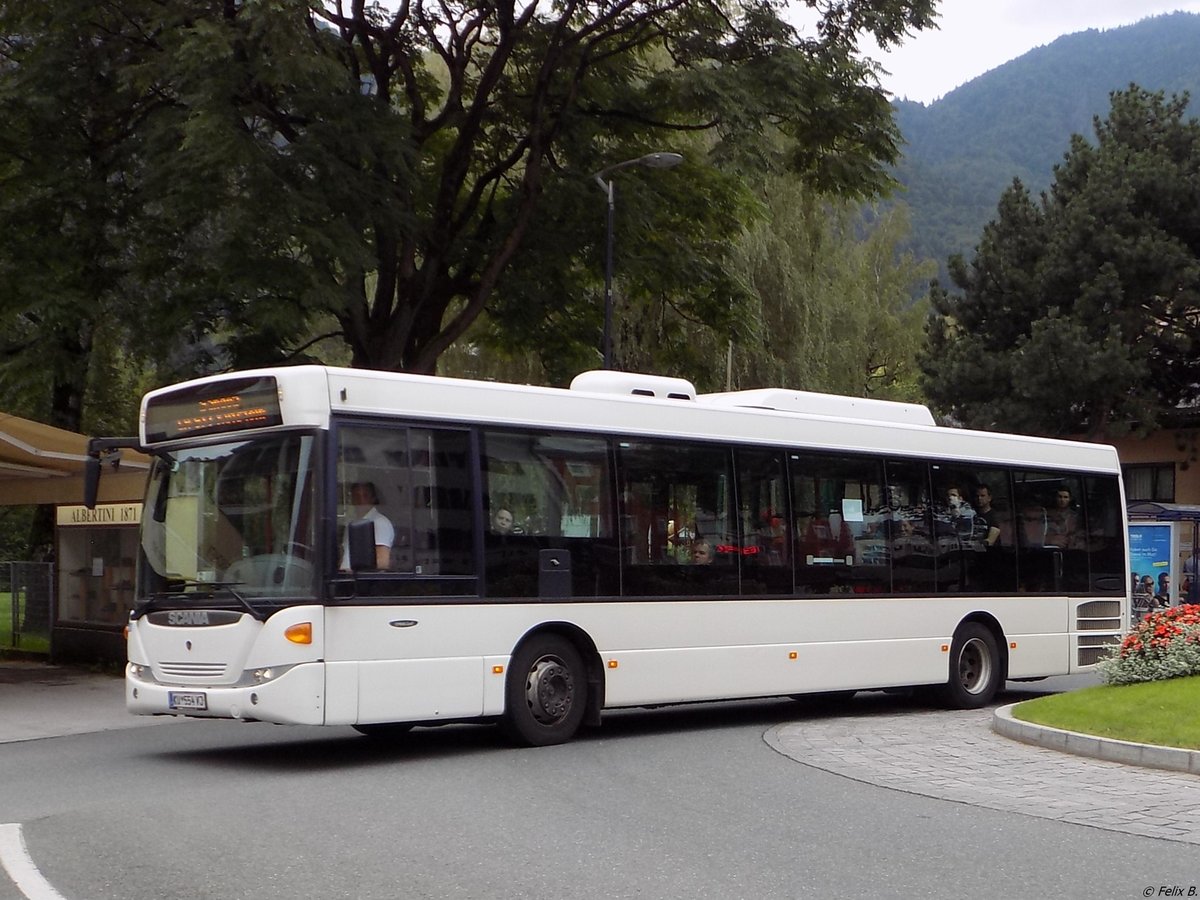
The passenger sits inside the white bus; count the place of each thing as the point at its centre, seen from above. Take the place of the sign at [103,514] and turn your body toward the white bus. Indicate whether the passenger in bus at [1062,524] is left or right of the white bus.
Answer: left

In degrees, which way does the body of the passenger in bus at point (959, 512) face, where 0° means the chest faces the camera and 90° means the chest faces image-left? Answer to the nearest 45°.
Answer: approximately 45°

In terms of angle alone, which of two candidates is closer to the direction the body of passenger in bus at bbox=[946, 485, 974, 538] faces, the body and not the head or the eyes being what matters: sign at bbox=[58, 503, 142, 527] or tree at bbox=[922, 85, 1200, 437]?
the sign

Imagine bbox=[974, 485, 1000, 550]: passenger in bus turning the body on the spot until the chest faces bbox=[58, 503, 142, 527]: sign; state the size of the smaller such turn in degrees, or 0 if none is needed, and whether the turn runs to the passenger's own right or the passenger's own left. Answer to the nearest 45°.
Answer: approximately 45° to the passenger's own right

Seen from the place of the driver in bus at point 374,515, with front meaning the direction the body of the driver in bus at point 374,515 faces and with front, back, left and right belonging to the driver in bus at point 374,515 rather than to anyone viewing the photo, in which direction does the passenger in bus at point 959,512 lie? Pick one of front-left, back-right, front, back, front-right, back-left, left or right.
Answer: back

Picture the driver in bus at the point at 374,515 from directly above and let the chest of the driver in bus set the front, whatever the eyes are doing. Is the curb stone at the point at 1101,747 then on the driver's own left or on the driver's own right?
on the driver's own left

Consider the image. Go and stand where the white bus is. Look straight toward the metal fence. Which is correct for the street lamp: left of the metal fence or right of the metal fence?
right

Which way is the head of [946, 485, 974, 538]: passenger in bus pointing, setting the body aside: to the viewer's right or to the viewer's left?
to the viewer's left
